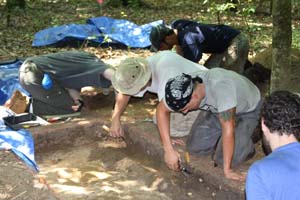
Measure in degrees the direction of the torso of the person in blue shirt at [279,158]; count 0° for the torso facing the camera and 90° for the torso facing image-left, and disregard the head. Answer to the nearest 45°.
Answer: approximately 135°

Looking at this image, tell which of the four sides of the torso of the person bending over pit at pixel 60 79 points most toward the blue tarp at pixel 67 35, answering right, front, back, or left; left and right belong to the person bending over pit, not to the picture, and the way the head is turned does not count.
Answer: left

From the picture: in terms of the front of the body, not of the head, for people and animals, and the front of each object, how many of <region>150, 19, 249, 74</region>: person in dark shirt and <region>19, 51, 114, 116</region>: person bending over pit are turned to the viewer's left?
1

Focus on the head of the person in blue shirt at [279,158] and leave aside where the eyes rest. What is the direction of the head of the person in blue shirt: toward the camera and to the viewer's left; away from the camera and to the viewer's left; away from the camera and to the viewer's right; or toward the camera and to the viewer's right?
away from the camera and to the viewer's left

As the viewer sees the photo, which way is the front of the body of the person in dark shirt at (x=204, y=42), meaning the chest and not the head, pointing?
to the viewer's left

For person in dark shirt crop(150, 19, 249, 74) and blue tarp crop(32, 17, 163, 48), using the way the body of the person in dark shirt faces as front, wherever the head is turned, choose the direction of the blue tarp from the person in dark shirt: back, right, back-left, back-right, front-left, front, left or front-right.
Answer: front-right

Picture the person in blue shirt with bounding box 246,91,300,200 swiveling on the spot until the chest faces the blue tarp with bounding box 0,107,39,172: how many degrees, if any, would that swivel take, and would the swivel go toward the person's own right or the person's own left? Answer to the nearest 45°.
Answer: approximately 90° to the person's own left

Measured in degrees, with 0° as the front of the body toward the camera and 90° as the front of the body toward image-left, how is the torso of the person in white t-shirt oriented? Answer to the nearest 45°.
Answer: approximately 45°

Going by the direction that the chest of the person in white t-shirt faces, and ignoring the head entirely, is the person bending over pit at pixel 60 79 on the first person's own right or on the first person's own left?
on the first person's own right

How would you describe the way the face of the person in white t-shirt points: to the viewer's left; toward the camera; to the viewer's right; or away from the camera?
to the viewer's left
